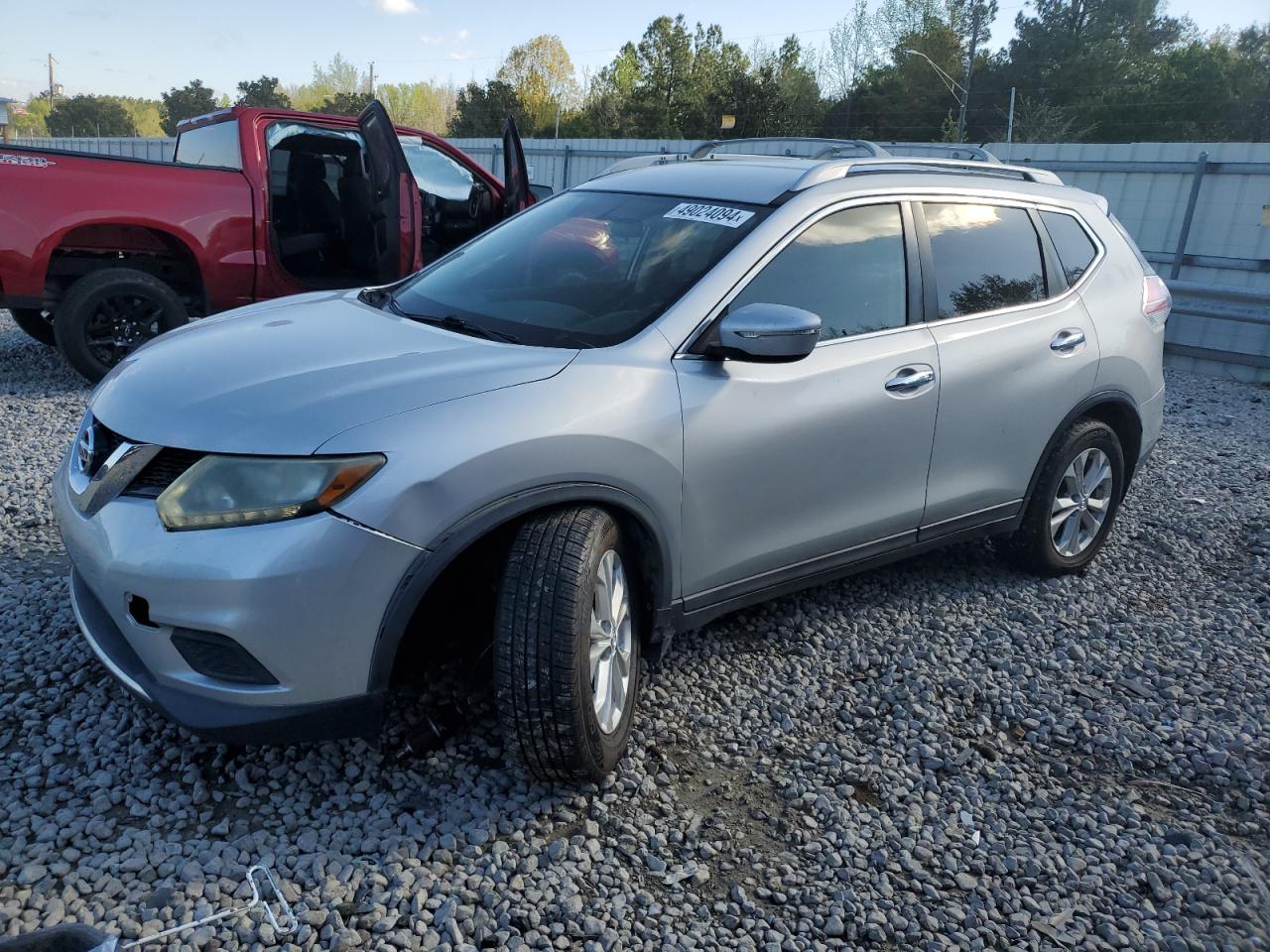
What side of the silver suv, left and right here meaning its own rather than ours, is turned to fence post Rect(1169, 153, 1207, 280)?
back

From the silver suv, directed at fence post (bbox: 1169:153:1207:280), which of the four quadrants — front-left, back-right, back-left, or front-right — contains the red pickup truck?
front-left

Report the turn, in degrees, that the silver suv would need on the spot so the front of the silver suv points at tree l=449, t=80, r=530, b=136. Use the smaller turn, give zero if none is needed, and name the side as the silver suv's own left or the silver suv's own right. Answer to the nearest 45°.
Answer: approximately 135° to the silver suv's own right

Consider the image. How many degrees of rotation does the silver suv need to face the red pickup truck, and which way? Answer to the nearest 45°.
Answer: approximately 90° to its right
